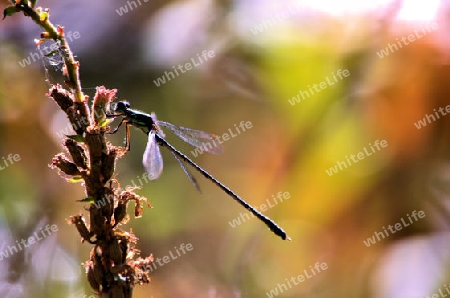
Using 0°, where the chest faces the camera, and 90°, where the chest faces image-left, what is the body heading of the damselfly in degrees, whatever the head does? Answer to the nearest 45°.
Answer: approximately 90°
